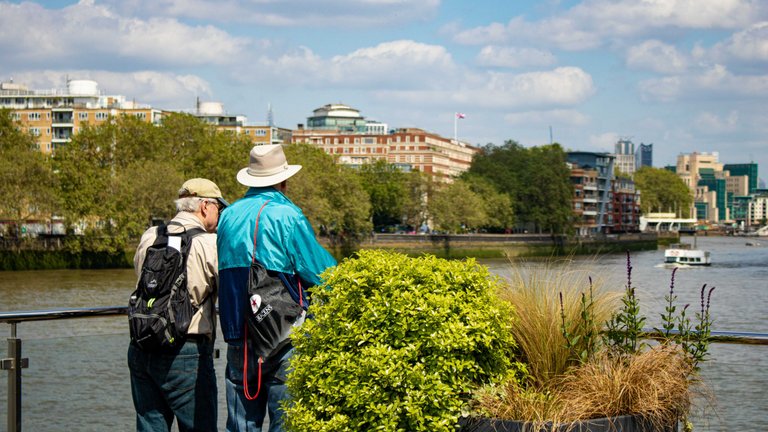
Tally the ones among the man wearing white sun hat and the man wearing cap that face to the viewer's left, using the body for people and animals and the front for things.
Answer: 0

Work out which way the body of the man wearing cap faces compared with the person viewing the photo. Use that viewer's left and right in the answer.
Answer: facing away from the viewer and to the right of the viewer

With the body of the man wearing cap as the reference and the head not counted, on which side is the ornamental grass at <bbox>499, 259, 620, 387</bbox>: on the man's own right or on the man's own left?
on the man's own right

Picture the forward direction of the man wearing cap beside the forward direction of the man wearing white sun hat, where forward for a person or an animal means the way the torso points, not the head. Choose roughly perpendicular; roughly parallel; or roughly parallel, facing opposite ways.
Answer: roughly parallel

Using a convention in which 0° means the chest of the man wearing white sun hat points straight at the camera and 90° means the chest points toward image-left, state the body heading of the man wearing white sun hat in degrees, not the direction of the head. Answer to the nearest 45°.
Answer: approximately 225°

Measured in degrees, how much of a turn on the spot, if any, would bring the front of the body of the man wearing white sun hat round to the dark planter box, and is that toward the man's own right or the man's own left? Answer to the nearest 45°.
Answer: approximately 90° to the man's own right

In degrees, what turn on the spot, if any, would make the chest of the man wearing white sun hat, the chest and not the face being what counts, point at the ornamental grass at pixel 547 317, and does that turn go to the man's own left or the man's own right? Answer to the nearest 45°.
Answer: approximately 45° to the man's own right

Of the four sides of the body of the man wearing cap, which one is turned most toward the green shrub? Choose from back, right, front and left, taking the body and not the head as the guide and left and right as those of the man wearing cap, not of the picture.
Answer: right
